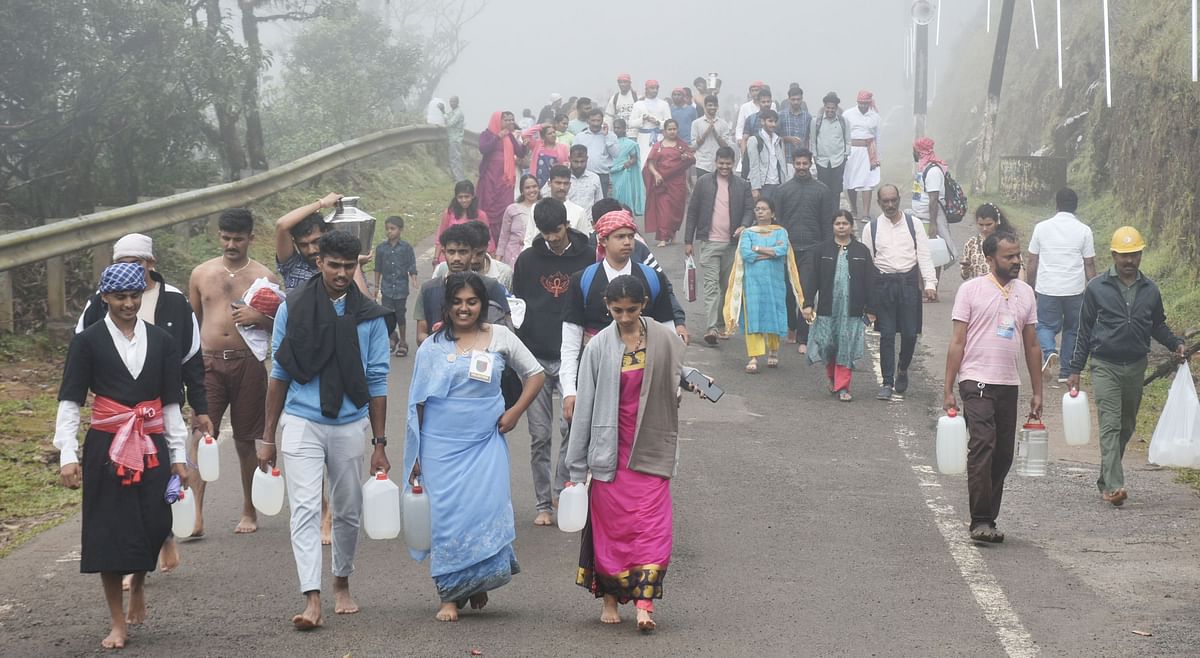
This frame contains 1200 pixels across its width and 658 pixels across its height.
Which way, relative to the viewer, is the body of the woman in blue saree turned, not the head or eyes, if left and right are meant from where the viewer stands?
facing the viewer

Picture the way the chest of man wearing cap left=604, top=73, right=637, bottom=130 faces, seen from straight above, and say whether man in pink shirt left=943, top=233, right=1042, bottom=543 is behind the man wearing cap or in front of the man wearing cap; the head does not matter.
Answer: in front

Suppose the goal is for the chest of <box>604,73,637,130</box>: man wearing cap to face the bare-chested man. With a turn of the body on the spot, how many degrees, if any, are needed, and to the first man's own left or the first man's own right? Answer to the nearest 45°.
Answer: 0° — they already face them

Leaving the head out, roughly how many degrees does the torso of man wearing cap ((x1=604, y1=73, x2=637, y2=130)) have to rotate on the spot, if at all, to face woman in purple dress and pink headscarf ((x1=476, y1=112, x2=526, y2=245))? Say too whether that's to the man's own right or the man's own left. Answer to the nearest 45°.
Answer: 0° — they already face them

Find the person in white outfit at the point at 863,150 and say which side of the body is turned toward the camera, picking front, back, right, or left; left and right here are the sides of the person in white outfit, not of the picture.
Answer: front

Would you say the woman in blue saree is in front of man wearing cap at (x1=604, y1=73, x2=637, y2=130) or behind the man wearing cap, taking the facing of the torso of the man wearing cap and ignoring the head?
in front

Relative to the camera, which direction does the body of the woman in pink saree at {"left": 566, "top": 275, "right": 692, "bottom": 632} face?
toward the camera

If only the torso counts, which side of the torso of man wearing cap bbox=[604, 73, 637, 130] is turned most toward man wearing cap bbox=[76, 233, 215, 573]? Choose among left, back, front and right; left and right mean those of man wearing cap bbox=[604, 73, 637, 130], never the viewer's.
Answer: front

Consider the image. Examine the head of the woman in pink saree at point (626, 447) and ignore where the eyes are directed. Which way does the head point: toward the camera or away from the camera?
toward the camera

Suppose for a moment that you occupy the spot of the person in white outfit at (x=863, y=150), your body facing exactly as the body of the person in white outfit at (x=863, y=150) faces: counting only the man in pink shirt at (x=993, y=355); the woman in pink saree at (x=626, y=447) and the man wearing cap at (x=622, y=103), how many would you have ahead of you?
2

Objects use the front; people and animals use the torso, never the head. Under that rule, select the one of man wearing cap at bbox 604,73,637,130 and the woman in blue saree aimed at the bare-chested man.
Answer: the man wearing cap

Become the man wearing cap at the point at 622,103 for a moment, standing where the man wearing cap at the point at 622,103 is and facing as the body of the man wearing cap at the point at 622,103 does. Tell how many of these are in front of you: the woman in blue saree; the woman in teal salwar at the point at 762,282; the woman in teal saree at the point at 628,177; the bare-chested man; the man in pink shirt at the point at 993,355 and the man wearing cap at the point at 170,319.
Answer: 6

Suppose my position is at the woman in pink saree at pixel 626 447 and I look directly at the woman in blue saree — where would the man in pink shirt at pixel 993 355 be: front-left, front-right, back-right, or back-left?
back-right

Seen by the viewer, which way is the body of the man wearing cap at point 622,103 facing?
toward the camera
